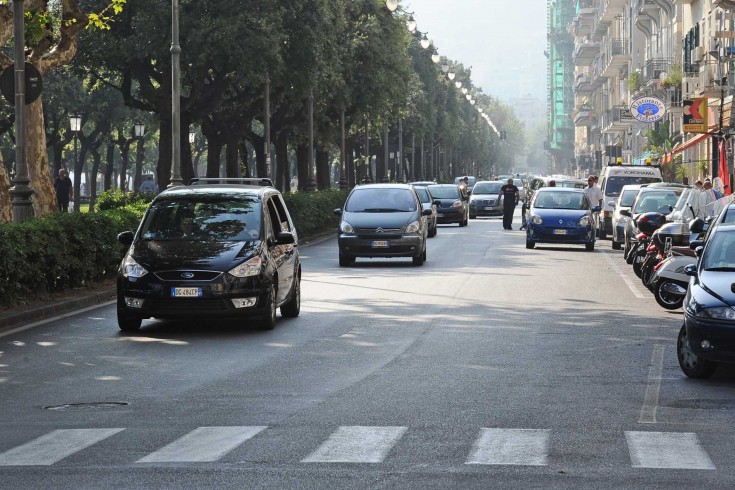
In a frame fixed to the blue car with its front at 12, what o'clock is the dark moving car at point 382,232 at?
The dark moving car is roughly at 1 o'clock from the blue car.

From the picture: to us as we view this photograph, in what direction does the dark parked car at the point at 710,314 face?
facing the viewer and to the right of the viewer

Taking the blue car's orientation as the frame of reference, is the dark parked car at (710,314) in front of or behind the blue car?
in front

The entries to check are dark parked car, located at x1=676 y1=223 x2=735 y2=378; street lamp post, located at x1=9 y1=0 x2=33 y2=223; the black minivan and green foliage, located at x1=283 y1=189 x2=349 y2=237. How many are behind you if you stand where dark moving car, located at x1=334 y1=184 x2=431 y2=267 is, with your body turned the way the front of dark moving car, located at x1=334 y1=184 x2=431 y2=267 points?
1

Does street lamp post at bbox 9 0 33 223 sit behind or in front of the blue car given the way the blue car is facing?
in front

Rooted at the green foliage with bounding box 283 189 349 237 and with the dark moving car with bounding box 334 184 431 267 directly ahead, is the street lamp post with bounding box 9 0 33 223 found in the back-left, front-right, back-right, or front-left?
front-right

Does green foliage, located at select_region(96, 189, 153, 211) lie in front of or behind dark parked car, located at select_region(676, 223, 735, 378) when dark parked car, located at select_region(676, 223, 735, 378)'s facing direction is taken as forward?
behind

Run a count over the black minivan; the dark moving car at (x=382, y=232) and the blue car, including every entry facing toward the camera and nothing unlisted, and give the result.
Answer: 3

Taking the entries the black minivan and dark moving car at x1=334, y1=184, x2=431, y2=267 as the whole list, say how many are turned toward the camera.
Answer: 2

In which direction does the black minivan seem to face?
toward the camera

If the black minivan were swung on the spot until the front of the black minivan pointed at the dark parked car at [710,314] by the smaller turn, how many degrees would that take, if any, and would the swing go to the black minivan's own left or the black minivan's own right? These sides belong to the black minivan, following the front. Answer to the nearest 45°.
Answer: approximately 45° to the black minivan's own left

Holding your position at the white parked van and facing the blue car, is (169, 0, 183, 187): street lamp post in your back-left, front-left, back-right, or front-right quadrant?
front-right

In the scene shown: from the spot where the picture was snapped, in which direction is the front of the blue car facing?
facing the viewer
